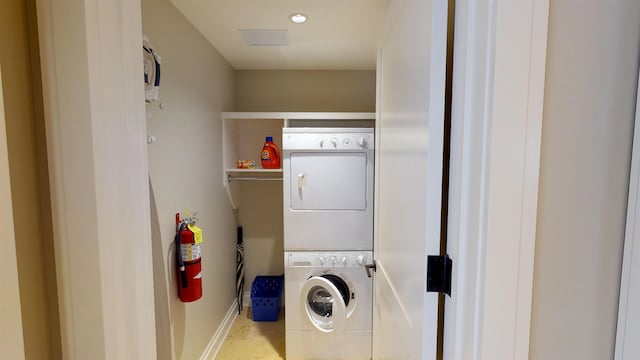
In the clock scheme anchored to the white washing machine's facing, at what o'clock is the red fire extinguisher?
The red fire extinguisher is roughly at 2 o'clock from the white washing machine.

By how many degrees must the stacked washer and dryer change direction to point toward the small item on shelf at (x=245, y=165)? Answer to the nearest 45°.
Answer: approximately 135° to its right

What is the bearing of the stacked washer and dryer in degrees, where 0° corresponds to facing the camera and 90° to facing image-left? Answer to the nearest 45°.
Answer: approximately 0°

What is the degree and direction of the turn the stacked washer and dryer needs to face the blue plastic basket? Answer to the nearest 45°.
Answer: approximately 135° to its right

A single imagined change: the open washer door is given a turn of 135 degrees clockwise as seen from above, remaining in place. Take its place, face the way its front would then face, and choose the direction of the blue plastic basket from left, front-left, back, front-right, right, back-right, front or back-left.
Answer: front-left
